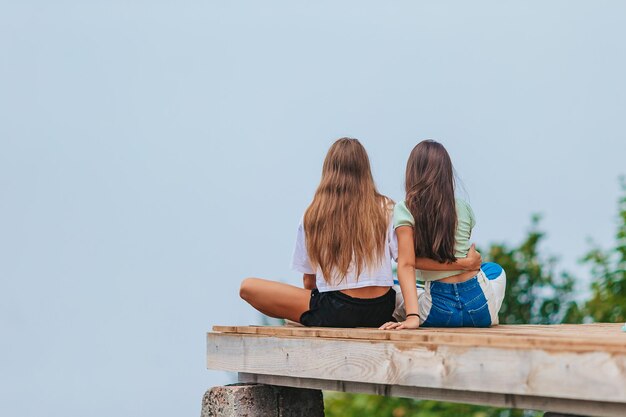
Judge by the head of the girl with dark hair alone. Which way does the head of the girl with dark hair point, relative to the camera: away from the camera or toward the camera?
away from the camera

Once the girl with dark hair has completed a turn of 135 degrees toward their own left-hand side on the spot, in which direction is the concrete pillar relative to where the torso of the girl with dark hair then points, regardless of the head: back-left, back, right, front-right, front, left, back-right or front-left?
front-right

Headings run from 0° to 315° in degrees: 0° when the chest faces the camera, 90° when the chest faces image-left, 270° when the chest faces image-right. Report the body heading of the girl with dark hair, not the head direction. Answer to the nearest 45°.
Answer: approximately 180°

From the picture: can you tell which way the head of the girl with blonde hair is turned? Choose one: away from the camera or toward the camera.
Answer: away from the camera

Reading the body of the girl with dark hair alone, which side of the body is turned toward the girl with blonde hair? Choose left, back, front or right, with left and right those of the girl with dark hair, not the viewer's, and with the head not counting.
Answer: left
